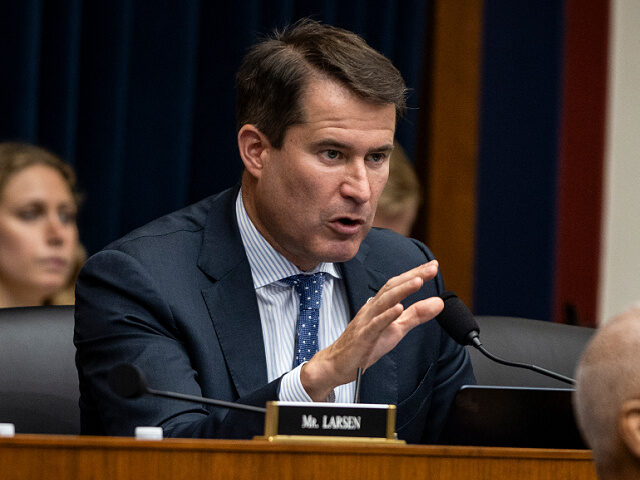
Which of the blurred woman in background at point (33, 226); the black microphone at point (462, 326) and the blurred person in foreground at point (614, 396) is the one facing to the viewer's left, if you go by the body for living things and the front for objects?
the black microphone

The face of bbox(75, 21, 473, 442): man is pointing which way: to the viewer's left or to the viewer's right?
to the viewer's right

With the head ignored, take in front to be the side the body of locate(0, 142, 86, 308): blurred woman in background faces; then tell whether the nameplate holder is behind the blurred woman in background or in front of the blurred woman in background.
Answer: in front

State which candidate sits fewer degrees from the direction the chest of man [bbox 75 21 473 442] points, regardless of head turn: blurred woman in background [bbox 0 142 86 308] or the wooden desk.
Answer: the wooden desk

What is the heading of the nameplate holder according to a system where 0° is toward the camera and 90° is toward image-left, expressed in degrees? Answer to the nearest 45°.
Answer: approximately 0°

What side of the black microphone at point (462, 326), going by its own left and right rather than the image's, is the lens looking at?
left
